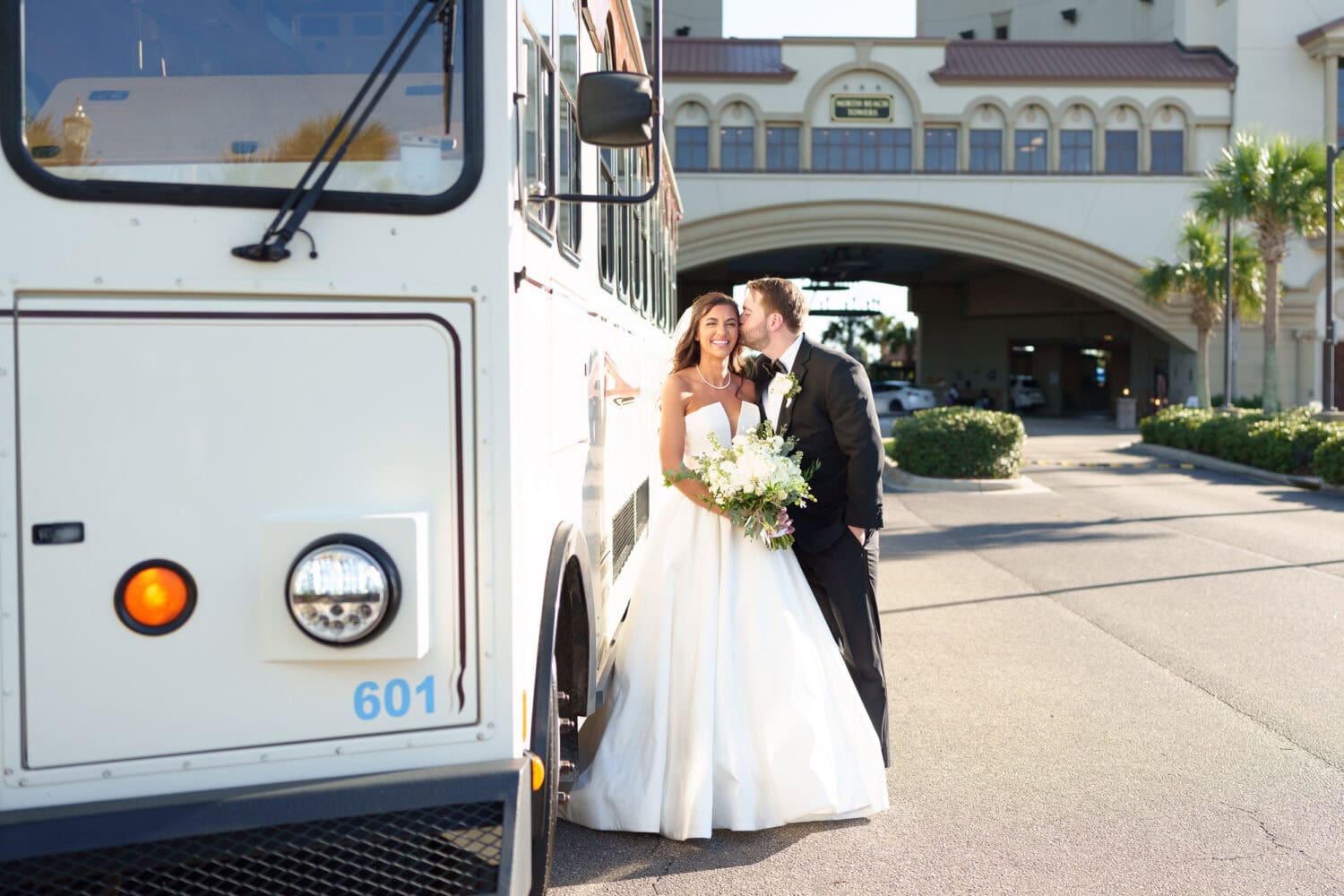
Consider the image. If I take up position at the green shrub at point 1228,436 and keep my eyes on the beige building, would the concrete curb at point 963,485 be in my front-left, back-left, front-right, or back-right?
back-left

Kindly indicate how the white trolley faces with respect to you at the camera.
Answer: facing the viewer

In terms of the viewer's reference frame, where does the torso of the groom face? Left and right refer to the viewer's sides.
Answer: facing the viewer and to the left of the viewer

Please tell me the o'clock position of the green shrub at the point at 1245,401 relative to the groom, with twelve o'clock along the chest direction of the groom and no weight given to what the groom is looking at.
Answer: The green shrub is roughly at 5 o'clock from the groom.

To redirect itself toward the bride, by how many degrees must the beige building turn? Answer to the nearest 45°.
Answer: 0° — it already faces them

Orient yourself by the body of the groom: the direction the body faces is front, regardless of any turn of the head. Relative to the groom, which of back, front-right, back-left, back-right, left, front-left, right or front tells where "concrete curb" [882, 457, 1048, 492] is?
back-right

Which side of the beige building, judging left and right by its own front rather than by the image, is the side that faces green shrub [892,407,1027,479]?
front

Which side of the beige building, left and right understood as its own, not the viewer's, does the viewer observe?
front

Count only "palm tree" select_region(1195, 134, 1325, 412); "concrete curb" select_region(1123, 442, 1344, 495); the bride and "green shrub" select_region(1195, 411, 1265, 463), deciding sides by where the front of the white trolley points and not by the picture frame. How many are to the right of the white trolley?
0

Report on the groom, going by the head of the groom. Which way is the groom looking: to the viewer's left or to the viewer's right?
to the viewer's left

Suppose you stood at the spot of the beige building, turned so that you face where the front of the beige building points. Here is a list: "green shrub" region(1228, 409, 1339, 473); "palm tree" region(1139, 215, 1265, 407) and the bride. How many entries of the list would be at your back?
0

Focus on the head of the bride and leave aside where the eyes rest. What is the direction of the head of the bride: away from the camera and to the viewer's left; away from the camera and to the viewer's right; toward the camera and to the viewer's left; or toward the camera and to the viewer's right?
toward the camera and to the viewer's left

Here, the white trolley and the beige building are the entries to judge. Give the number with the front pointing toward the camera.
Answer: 2
